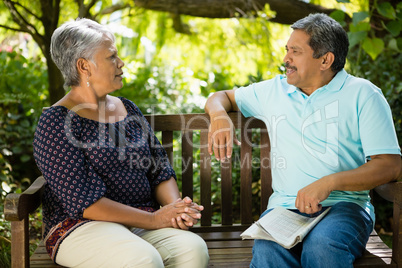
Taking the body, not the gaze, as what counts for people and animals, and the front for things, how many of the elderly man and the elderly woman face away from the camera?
0

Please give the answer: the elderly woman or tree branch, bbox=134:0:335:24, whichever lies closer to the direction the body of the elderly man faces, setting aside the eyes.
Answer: the elderly woman

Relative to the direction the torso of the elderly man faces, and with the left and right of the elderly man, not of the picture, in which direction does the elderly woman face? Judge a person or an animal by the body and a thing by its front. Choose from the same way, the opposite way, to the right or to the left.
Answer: to the left

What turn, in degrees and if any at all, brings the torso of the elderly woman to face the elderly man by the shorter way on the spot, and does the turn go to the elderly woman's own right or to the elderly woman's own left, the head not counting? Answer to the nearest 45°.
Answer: approximately 45° to the elderly woman's own left

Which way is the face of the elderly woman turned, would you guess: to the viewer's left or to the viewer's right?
to the viewer's right

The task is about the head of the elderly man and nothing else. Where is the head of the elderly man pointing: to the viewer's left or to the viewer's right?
to the viewer's left

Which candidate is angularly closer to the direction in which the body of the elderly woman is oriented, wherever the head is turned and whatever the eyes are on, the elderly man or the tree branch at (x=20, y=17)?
the elderly man

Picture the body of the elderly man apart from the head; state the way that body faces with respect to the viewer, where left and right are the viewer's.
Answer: facing the viewer and to the left of the viewer

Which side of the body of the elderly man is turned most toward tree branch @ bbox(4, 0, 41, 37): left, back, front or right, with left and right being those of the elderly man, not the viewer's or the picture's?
right

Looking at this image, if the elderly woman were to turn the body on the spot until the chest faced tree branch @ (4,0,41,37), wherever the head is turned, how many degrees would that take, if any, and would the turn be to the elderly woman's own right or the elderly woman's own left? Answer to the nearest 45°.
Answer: approximately 135° to the elderly woman's own left

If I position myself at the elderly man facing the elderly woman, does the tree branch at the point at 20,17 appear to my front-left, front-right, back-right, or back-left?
front-right

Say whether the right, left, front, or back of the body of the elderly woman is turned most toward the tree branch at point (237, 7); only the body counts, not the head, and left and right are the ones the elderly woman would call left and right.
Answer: left

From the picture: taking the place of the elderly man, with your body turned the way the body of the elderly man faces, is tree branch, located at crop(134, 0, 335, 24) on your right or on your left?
on your right
